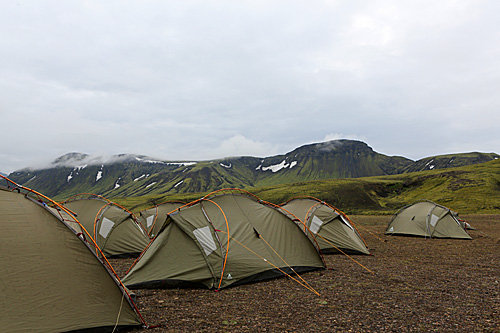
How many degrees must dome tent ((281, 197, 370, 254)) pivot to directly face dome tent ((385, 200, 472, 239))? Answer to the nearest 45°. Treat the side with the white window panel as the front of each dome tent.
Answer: approximately 90° to its left

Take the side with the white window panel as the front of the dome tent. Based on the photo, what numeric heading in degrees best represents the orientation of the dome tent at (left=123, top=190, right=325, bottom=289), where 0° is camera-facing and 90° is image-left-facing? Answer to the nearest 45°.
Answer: approximately 45°

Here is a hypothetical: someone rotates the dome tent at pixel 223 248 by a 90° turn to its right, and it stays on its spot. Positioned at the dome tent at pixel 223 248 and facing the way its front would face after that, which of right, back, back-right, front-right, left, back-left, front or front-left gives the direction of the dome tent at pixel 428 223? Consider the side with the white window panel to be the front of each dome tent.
right

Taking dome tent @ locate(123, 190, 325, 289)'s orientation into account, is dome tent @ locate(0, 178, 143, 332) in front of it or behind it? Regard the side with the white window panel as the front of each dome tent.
in front

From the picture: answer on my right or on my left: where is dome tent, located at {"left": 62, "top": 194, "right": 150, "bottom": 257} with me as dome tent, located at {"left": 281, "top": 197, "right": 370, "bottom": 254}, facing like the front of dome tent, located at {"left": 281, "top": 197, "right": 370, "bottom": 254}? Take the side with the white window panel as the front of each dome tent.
on my right

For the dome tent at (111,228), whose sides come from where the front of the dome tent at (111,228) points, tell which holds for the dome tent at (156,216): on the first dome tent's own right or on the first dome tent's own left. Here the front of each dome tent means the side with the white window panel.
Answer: on the first dome tent's own left

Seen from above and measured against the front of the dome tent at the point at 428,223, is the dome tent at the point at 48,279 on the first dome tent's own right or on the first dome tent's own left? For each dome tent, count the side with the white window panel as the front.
on the first dome tent's own right
